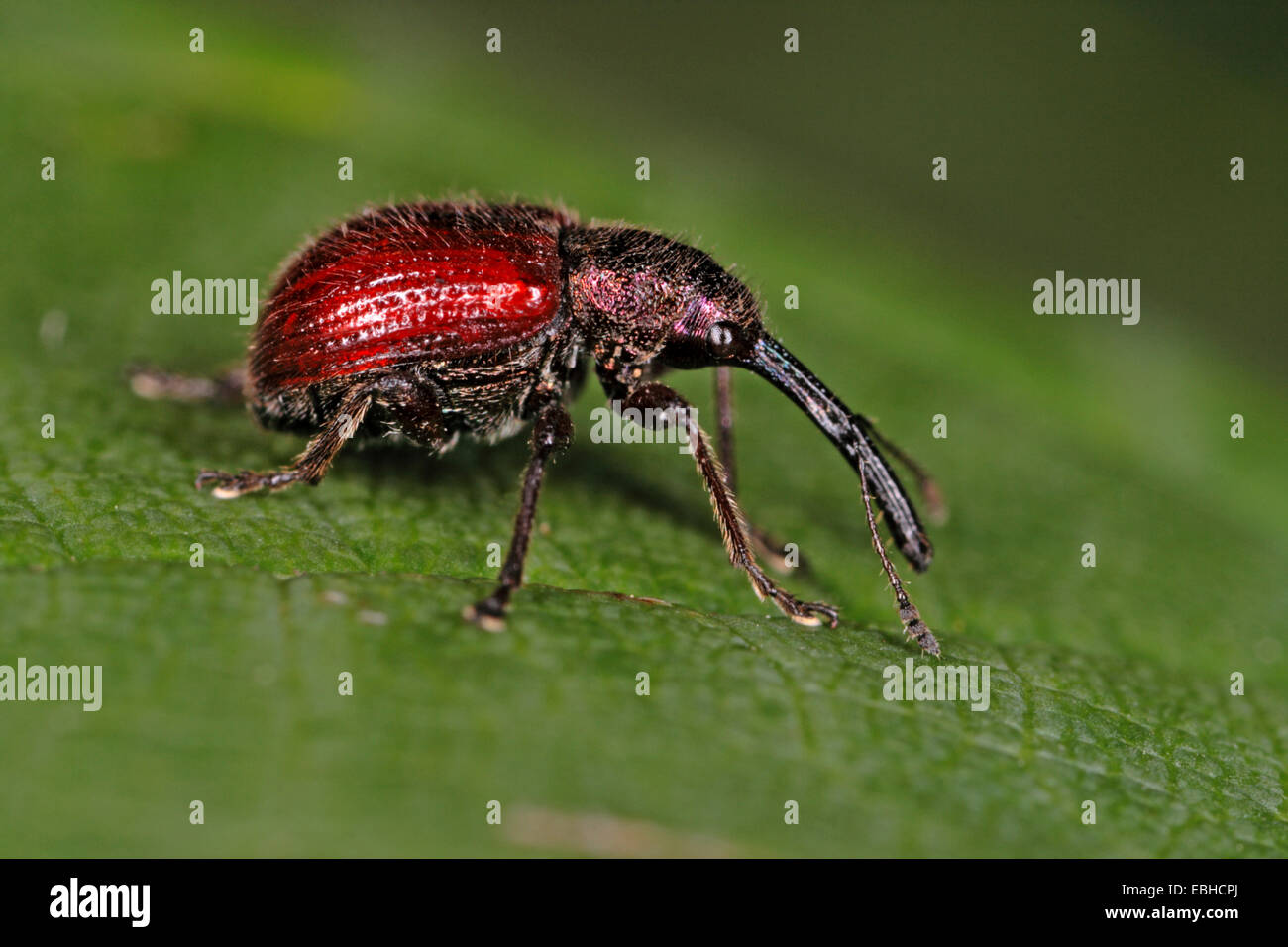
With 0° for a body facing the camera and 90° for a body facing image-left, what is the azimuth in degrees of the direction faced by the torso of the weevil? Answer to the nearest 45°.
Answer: approximately 270°
